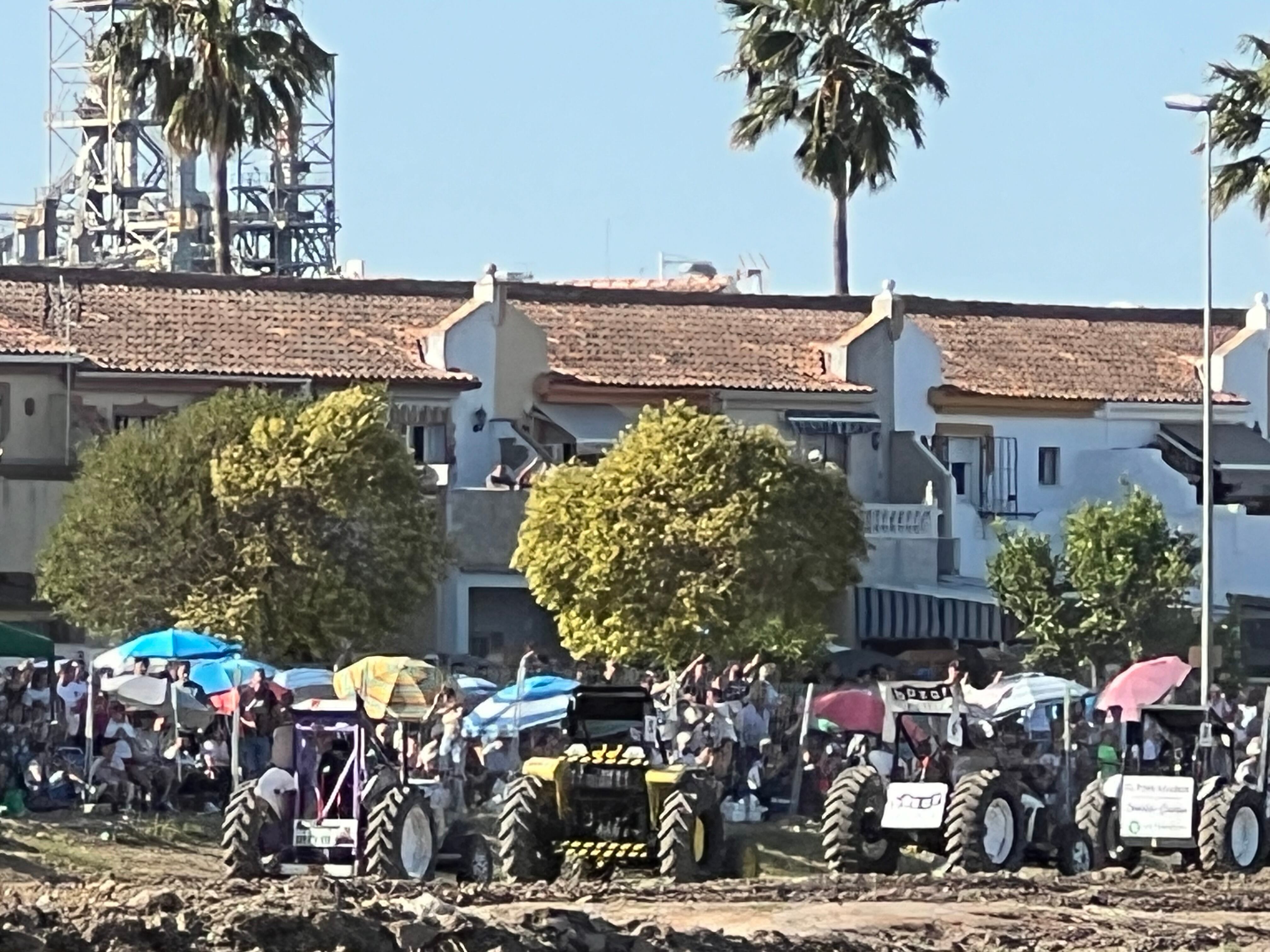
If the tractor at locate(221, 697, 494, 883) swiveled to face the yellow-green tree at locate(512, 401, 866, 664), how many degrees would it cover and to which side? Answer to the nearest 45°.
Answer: approximately 45° to its left

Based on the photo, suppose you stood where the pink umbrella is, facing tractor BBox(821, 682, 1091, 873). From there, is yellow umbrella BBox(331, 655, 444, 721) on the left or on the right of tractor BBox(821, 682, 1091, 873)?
right

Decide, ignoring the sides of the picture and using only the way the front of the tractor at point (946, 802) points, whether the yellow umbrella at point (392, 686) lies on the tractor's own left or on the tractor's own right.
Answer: on the tractor's own left

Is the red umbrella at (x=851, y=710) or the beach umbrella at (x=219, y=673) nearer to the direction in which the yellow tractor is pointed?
the red umbrella

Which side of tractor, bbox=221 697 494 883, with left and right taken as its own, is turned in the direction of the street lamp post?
front

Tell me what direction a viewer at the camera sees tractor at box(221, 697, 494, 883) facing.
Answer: facing away from the viewer and to the right of the viewer

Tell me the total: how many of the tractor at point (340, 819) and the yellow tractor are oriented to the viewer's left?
0

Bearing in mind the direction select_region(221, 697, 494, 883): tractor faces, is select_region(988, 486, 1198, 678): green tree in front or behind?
in front

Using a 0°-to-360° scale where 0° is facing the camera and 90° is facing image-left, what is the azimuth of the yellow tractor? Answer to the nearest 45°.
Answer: approximately 225°

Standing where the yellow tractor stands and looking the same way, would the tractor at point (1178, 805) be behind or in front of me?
in front

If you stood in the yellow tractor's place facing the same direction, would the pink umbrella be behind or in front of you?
in front

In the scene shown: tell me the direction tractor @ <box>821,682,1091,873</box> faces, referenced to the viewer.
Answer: facing away from the viewer and to the right of the viewer
